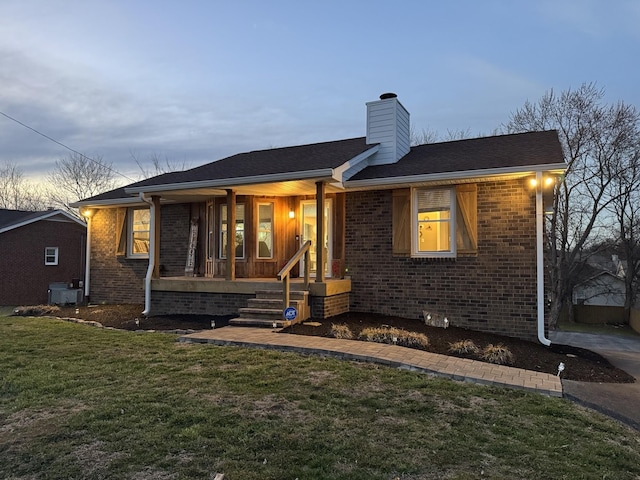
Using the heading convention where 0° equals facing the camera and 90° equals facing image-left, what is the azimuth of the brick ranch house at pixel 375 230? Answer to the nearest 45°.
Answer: approximately 45°

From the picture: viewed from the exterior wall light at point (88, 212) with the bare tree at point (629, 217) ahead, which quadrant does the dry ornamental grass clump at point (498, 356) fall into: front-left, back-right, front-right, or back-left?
front-right

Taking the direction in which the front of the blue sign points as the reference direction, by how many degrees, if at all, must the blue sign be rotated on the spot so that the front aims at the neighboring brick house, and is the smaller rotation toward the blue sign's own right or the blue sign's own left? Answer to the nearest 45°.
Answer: approximately 135° to the blue sign's own right

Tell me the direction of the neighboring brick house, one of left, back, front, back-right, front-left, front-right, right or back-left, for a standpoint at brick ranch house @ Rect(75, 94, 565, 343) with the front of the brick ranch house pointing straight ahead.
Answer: right

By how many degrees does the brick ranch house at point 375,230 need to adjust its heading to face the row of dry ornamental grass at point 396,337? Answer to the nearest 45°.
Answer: approximately 45° to its left

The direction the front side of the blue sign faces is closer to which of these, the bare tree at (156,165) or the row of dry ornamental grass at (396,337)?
the row of dry ornamental grass

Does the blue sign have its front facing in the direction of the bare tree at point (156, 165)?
no

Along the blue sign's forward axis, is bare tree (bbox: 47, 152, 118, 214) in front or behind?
behind

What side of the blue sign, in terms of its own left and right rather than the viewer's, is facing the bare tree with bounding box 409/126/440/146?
back

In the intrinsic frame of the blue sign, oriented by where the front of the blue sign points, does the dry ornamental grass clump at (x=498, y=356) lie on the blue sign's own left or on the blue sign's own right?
on the blue sign's own left

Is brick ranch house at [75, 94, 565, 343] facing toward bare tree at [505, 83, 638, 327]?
no

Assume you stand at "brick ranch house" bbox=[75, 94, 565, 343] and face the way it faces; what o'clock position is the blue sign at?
The blue sign is roughly at 12 o'clock from the brick ranch house.

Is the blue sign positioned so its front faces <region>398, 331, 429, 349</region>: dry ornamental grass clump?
no

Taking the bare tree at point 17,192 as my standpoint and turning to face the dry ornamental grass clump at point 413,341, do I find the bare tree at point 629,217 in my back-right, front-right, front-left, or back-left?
front-left

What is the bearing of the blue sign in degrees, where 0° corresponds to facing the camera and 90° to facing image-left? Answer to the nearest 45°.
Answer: approximately 0°

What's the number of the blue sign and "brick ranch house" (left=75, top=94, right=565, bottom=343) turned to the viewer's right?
0
